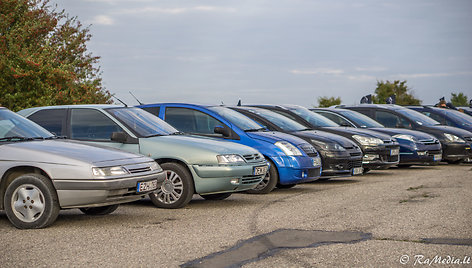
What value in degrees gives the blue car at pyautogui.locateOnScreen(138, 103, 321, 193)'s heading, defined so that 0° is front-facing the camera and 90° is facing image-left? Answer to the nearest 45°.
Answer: approximately 315°

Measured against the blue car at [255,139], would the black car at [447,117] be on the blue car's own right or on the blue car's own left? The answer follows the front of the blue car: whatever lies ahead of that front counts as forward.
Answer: on the blue car's own left

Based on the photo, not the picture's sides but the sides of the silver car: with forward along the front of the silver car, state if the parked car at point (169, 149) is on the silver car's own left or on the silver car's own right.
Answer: on the silver car's own left

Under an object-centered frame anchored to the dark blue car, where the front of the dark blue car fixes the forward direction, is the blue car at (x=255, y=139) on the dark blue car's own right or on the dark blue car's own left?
on the dark blue car's own right

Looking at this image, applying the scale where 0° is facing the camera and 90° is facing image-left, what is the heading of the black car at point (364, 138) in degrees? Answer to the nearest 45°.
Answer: approximately 315°

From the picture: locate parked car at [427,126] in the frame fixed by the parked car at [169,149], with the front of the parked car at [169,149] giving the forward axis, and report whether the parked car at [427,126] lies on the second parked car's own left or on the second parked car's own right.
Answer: on the second parked car's own left
